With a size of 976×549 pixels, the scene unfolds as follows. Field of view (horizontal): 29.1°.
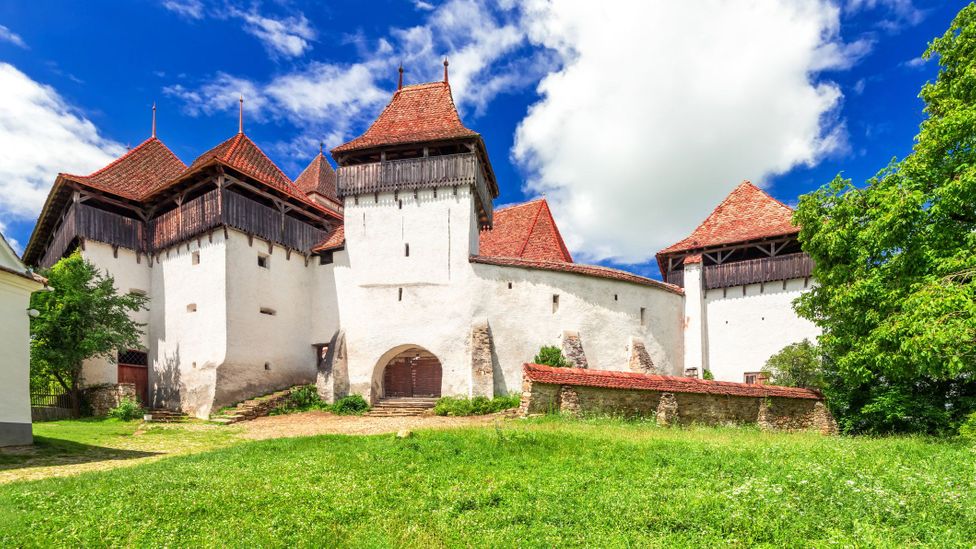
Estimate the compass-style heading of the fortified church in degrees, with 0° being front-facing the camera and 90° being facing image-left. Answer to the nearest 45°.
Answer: approximately 0°

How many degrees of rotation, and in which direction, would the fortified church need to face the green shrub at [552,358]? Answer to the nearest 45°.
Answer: approximately 45° to its left
